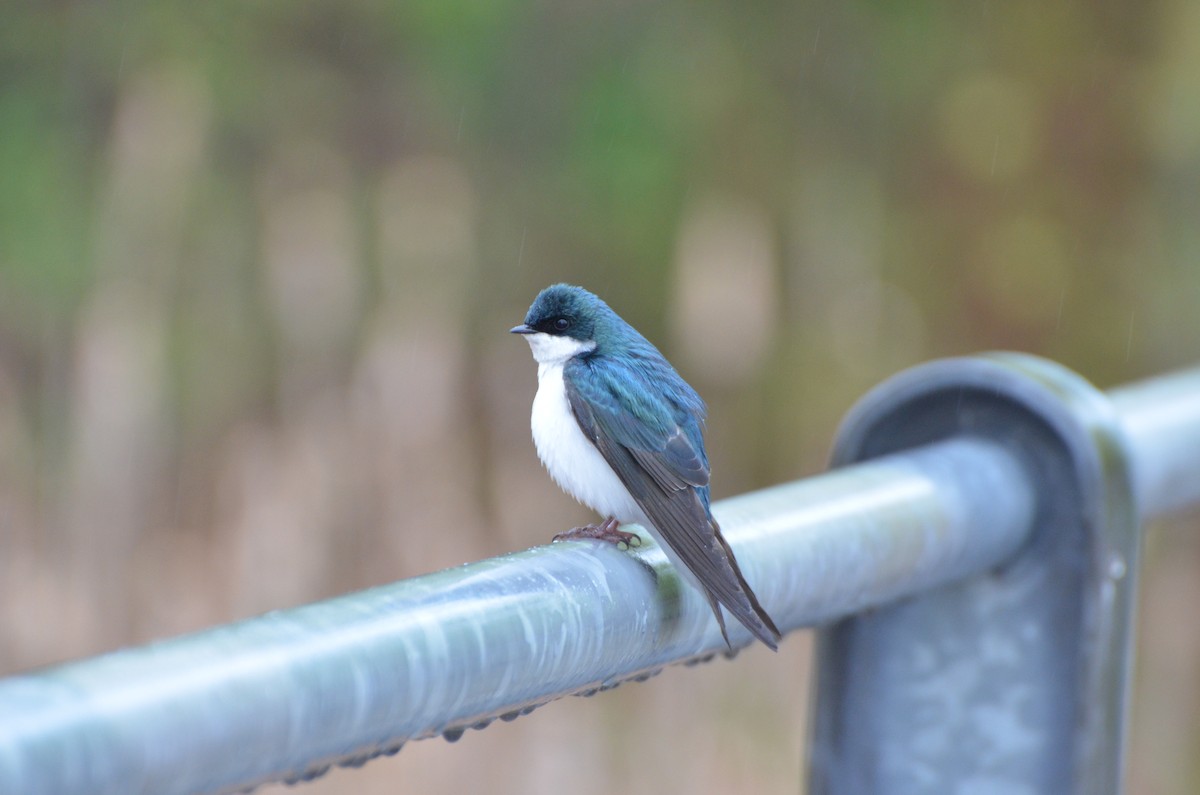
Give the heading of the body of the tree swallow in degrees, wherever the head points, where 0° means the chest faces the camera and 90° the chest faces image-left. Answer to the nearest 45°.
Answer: approximately 90°
